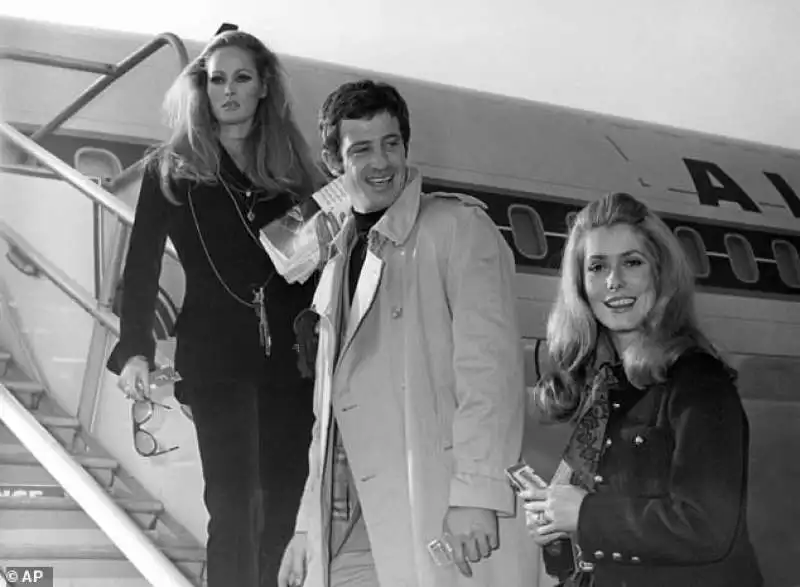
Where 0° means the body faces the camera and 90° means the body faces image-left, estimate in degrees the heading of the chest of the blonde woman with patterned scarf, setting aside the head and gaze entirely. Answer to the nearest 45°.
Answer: approximately 45°

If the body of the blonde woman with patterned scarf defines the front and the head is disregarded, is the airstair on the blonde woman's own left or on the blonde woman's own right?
on the blonde woman's own right

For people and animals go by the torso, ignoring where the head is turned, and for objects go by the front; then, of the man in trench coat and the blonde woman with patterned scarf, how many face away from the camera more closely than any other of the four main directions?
0

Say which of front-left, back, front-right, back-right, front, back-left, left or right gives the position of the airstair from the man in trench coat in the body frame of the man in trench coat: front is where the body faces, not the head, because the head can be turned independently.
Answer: right

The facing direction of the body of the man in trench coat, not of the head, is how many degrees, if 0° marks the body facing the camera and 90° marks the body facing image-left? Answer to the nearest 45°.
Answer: approximately 45°
